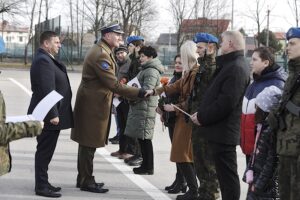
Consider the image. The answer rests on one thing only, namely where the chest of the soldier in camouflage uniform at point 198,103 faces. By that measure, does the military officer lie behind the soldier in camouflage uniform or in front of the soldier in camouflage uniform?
in front

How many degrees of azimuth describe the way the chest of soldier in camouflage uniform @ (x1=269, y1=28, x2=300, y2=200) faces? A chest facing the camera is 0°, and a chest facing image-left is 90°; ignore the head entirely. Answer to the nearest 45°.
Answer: approximately 90°

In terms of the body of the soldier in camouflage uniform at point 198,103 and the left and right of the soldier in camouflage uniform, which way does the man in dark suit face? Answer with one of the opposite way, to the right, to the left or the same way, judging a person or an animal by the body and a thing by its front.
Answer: the opposite way

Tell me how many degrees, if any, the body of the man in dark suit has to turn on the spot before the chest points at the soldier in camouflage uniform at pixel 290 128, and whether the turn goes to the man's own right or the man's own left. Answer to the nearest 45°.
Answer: approximately 45° to the man's own right

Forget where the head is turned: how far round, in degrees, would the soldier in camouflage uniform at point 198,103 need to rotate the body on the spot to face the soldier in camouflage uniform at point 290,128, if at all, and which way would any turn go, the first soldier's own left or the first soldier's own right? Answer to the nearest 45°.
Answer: approximately 135° to the first soldier's own left

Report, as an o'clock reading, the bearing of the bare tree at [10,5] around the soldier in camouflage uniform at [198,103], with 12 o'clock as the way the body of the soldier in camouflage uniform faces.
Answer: The bare tree is roughly at 2 o'clock from the soldier in camouflage uniform.

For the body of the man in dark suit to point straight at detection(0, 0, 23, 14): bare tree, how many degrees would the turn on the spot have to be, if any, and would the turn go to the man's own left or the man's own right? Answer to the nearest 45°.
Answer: approximately 90° to the man's own left

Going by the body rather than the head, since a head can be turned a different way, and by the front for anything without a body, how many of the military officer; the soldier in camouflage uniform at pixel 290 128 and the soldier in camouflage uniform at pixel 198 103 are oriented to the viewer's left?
2

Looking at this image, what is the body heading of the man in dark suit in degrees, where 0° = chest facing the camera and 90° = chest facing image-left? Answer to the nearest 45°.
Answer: approximately 270°

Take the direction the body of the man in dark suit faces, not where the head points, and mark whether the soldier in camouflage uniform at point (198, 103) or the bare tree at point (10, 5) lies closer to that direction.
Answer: the soldier in camouflage uniform

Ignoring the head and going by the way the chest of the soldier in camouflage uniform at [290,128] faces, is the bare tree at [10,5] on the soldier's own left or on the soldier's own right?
on the soldier's own right

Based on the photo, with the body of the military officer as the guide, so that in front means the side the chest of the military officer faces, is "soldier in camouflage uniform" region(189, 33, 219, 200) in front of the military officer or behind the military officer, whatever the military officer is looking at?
in front
